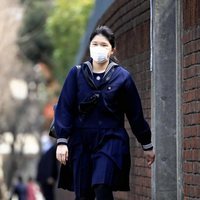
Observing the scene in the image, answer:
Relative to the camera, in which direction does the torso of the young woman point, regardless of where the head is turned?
toward the camera

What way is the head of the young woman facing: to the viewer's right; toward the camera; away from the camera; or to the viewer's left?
toward the camera
